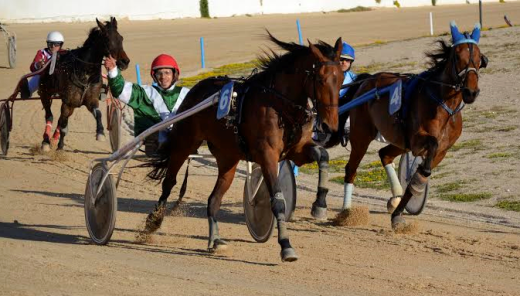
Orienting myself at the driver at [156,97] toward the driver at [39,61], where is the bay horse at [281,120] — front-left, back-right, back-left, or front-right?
back-right

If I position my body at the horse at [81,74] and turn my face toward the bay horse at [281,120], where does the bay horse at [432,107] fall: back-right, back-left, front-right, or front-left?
front-left

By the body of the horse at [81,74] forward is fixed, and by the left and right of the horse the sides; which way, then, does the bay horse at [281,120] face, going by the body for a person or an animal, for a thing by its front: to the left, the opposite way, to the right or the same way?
the same way

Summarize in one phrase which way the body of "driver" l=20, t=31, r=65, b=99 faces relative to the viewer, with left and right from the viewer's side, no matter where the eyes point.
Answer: facing the viewer and to the right of the viewer

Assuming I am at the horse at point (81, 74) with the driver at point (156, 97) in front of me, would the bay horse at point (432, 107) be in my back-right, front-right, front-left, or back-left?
front-left

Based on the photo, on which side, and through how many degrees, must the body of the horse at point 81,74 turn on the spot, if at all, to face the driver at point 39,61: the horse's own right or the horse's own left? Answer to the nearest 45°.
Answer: approximately 180°

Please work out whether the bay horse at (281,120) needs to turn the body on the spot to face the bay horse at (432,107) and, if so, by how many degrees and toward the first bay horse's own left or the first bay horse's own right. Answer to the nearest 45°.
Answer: approximately 90° to the first bay horse's own left

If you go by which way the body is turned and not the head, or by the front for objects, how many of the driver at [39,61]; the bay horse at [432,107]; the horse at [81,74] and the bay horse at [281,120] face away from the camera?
0

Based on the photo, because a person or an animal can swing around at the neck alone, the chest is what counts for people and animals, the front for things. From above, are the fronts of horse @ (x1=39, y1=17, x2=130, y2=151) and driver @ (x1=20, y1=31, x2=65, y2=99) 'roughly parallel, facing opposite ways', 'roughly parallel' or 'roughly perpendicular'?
roughly parallel

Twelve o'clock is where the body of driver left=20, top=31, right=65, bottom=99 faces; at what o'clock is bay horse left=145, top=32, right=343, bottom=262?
The bay horse is roughly at 1 o'clock from the driver.

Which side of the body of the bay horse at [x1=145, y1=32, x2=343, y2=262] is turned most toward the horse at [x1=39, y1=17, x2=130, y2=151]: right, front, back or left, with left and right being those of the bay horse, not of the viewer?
back

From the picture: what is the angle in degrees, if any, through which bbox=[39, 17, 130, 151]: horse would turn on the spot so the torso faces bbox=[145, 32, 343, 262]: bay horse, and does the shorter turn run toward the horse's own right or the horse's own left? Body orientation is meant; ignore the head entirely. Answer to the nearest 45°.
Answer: approximately 45° to the horse's own right

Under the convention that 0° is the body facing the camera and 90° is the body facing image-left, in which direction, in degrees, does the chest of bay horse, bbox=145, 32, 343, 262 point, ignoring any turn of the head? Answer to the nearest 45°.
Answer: approximately 315°

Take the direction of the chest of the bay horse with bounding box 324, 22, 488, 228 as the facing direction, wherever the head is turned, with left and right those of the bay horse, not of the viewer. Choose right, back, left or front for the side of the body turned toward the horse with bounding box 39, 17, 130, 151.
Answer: back

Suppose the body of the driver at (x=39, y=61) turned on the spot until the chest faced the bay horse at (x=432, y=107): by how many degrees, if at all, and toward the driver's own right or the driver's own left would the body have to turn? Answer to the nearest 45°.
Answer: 0° — they already face it

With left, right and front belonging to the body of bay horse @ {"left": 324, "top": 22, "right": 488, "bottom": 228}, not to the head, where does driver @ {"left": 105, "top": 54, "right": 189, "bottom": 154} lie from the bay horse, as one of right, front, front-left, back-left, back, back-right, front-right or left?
back-right

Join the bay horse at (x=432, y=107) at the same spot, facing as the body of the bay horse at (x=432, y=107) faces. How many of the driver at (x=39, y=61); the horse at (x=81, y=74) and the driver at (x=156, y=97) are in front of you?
0

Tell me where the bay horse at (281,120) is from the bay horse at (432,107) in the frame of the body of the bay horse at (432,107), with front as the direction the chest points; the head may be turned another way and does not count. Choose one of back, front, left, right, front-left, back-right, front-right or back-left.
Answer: right

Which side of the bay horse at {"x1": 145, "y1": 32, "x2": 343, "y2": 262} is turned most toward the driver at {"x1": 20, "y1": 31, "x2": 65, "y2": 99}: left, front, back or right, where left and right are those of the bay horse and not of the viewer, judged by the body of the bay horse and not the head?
back
